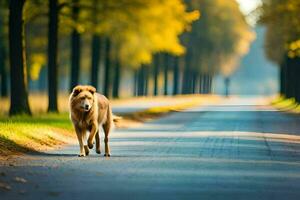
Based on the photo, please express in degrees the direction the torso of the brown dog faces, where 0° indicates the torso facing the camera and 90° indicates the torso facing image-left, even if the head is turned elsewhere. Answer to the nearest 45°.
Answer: approximately 45°
